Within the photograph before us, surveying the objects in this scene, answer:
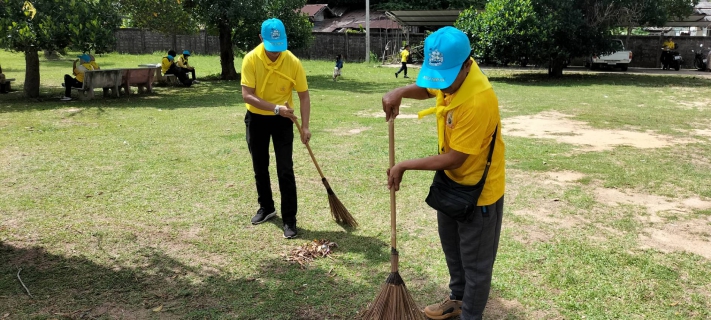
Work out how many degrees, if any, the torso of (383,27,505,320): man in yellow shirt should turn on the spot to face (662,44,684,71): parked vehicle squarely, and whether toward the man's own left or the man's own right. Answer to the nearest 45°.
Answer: approximately 90° to the man's own right

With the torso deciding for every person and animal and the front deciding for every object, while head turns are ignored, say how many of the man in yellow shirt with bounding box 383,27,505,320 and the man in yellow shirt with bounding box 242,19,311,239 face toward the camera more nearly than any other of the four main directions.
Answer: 1

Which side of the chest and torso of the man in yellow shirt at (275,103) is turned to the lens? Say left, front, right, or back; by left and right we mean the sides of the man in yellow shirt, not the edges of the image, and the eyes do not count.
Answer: front

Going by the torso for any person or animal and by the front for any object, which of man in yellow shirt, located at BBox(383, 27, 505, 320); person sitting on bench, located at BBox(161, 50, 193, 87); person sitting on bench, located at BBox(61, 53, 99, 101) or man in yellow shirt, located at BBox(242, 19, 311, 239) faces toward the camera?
man in yellow shirt, located at BBox(242, 19, 311, 239)

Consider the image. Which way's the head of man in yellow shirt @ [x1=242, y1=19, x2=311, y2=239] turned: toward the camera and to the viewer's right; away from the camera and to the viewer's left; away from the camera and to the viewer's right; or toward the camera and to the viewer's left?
toward the camera and to the viewer's right

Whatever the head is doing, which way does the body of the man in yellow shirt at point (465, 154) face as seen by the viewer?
to the viewer's left

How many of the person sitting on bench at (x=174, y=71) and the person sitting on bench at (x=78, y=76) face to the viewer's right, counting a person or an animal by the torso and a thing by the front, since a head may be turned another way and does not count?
1
